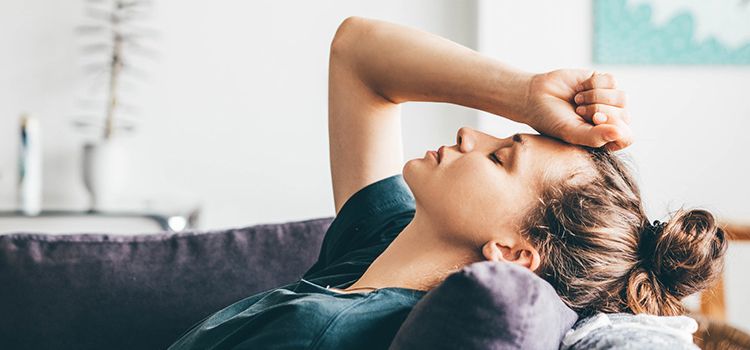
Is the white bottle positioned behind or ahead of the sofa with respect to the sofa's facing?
behind

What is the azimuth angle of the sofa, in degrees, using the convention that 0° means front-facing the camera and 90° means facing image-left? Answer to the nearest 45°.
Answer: approximately 0°

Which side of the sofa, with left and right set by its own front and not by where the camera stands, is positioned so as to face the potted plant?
back

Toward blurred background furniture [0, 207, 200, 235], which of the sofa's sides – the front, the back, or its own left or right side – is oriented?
back
